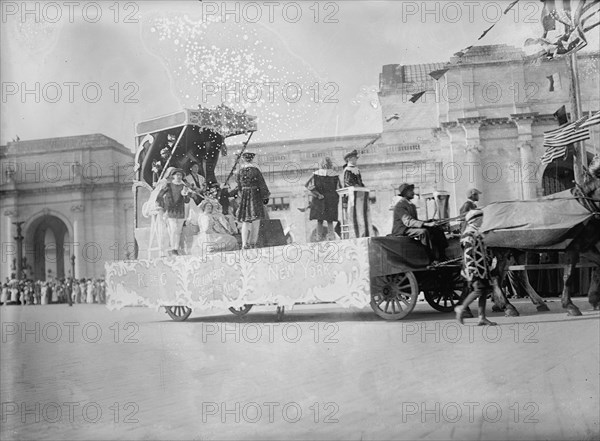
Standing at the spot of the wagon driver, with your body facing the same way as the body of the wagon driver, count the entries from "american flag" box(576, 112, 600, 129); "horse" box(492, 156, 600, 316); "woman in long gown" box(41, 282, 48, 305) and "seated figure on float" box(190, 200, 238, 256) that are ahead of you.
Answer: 2

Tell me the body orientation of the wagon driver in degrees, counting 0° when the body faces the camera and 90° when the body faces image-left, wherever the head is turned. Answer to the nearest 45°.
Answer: approximately 270°

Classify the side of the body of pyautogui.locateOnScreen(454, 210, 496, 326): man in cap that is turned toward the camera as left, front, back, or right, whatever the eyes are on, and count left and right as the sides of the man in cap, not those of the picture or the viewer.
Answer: right

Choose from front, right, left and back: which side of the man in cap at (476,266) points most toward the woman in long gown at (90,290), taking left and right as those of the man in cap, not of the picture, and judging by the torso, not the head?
back

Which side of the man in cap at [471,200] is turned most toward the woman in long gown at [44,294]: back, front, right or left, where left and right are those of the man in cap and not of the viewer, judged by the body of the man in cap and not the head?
back

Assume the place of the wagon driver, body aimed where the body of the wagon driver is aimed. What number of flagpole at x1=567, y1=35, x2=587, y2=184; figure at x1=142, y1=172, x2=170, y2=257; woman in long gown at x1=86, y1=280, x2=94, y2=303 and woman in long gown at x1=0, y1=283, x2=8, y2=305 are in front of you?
1

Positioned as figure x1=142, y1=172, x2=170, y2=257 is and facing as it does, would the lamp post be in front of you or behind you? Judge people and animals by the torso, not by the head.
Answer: behind

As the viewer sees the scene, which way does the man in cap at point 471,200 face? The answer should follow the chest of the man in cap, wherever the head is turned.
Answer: to the viewer's right

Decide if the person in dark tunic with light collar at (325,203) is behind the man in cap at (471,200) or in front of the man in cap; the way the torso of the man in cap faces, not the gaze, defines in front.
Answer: behind

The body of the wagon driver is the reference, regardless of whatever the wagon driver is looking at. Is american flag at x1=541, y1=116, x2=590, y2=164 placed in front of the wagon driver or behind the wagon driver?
in front
